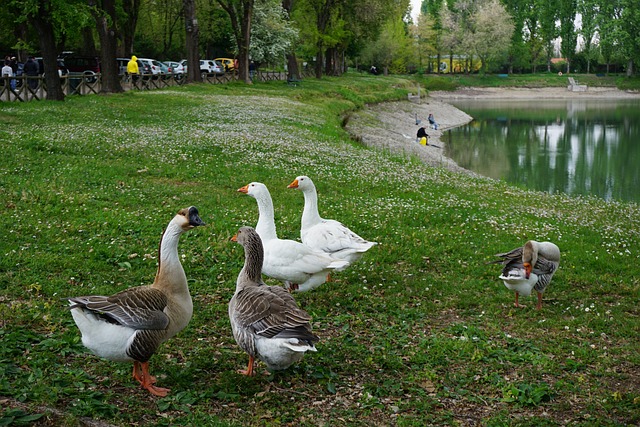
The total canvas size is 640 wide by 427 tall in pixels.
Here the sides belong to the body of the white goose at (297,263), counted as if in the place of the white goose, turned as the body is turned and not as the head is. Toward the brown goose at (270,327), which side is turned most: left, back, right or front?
left

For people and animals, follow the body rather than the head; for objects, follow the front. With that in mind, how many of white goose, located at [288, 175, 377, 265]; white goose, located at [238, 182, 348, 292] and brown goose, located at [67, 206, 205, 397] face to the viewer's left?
2

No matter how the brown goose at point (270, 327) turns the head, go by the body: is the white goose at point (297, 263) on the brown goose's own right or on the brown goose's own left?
on the brown goose's own right

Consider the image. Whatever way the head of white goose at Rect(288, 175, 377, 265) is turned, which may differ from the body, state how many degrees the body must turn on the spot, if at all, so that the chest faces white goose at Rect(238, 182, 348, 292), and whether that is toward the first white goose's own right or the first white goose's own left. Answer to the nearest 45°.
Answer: approximately 90° to the first white goose's own left

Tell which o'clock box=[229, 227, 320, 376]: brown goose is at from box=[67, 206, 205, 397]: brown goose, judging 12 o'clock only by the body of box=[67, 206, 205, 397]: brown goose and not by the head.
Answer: box=[229, 227, 320, 376]: brown goose is roughly at 12 o'clock from box=[67, 206, 205, 397]: brown goose.

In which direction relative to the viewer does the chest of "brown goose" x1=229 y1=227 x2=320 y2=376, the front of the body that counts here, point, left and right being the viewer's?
facing away from the viewer and to the left of the viewer

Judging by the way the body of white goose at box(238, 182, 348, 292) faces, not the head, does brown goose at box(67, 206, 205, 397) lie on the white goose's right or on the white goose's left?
on the white goose's left

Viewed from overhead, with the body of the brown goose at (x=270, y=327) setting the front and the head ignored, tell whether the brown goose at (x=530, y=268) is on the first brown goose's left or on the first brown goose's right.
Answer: on the first brown goose's right

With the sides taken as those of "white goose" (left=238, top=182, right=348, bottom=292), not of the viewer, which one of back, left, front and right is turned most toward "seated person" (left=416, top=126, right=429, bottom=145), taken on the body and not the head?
right

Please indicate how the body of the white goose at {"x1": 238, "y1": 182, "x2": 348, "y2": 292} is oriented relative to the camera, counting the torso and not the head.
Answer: to the viewer's left

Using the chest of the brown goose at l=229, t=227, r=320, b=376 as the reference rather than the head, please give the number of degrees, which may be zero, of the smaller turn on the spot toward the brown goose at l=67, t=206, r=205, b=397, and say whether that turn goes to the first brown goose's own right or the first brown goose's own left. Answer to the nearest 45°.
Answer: approximately 45° to the first brown goose's own left

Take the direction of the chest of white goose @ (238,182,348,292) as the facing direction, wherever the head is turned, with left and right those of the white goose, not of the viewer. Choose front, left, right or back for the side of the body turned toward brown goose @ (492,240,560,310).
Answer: back

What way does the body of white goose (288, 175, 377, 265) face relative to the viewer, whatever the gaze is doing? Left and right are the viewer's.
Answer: facing to the left of the viewer

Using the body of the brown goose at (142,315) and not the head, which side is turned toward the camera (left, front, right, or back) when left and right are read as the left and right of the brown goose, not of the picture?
right
